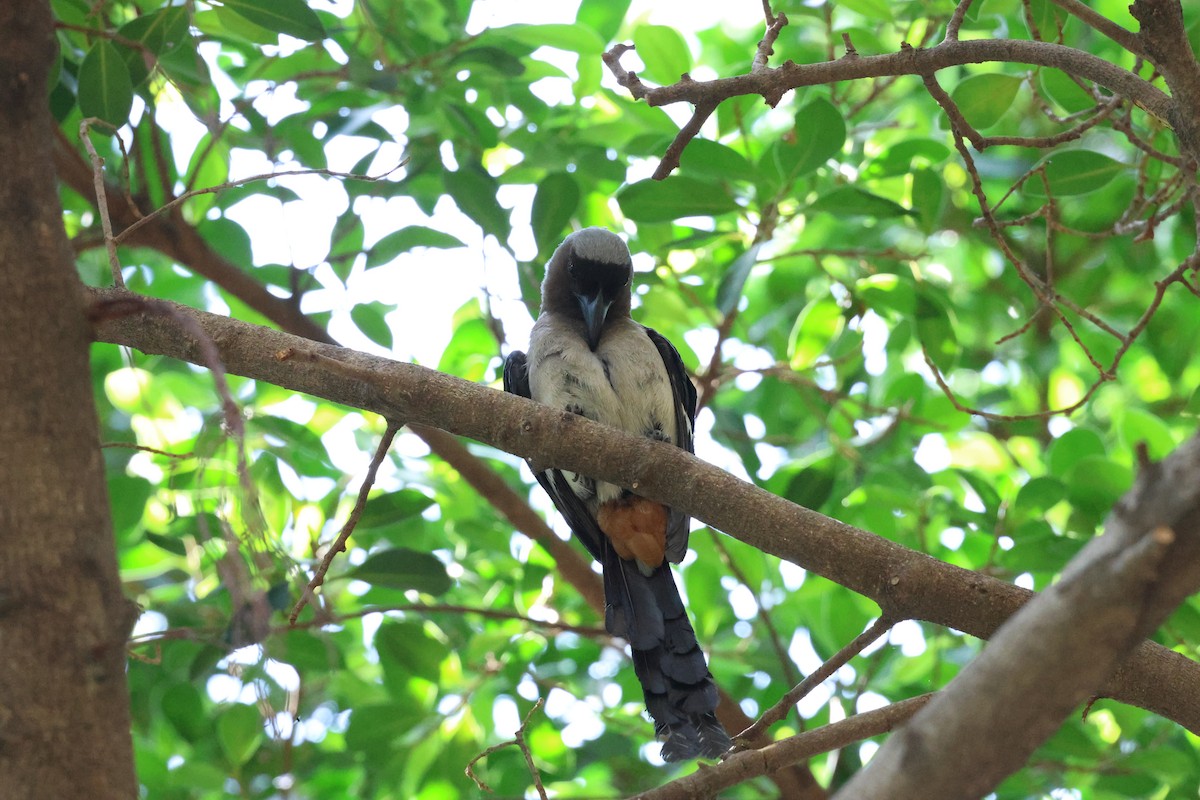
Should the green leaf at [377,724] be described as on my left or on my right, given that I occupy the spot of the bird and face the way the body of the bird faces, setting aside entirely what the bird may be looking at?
on my right

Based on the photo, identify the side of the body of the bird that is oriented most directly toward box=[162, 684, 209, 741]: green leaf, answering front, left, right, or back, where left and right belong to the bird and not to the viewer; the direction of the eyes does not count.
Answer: right

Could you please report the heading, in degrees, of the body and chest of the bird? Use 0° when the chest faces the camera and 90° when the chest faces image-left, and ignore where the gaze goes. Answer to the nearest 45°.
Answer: approximately 0°

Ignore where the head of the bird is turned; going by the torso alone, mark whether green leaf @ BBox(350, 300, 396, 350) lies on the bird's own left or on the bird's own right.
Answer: on the bird's own right
